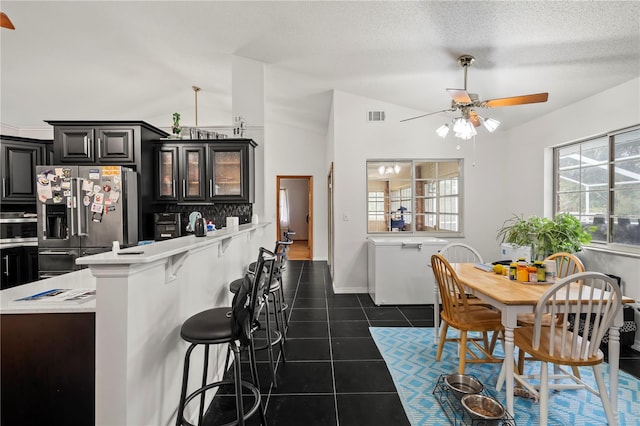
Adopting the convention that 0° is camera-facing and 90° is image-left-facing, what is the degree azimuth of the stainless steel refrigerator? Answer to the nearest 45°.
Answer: approximately 0°

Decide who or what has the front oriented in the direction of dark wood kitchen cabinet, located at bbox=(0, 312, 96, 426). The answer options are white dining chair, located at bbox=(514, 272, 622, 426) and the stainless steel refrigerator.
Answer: the stainless steel refrigerator

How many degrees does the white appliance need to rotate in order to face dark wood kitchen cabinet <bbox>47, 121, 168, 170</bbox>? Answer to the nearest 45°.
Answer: approximately 90° to its right

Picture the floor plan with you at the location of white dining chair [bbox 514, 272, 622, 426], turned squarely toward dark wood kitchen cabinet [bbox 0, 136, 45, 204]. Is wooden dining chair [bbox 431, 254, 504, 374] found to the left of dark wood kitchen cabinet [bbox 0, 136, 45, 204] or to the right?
right

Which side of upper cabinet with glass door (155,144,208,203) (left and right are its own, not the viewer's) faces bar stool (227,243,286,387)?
front

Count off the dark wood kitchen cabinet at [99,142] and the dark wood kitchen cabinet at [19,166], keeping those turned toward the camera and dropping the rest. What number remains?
2

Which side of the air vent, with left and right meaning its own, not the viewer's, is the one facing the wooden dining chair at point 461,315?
front

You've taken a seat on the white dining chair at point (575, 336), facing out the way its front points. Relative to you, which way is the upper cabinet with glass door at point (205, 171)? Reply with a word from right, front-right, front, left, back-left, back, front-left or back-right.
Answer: front-left

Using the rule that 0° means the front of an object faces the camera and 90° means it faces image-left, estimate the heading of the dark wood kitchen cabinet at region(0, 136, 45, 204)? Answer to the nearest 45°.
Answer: approximately 0°

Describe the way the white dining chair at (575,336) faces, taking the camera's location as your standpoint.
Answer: facing away from the viewer and to the left of the viewer
